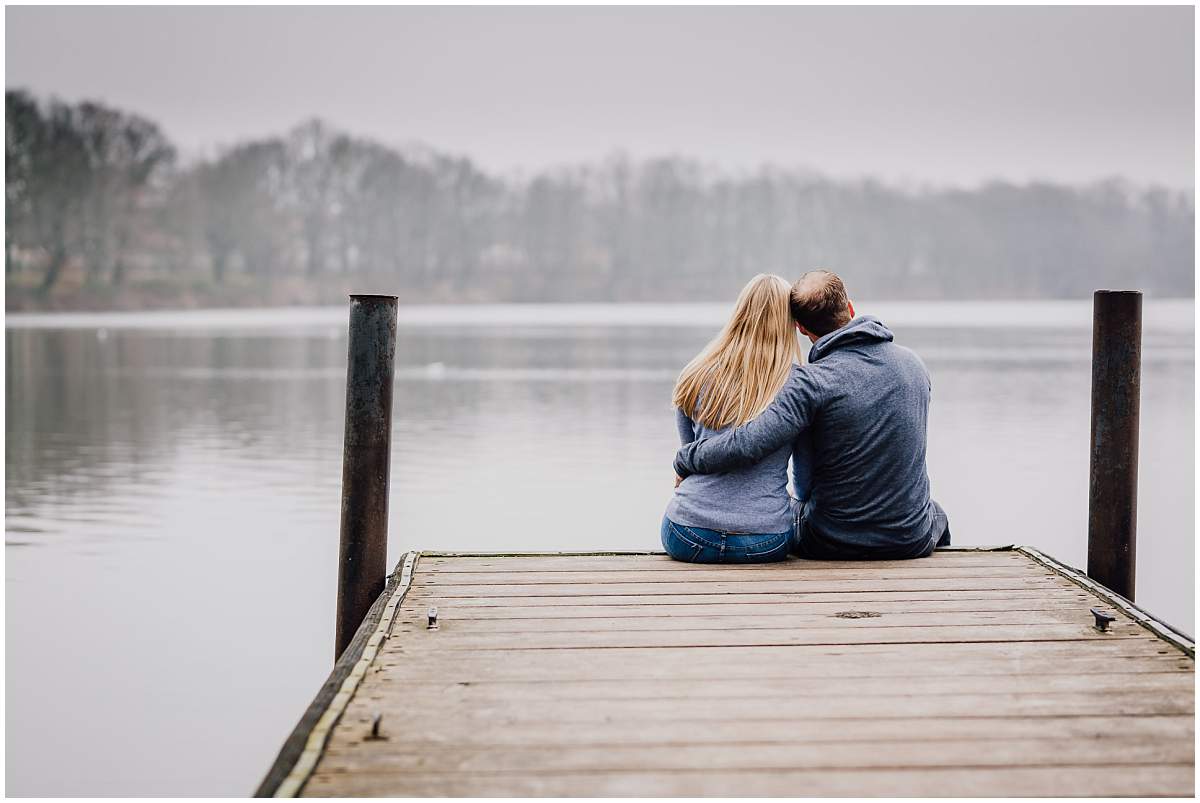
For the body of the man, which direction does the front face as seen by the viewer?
away from the camera

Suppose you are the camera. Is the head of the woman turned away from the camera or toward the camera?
away from the camera

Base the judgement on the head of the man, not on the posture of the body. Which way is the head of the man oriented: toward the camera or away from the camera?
away from the camera

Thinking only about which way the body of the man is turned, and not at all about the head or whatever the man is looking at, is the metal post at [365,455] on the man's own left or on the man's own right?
on the man's own left

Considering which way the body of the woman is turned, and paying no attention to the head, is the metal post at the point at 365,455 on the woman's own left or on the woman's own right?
on the woman's own left

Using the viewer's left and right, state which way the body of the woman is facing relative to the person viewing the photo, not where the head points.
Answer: facing away from the viewer
